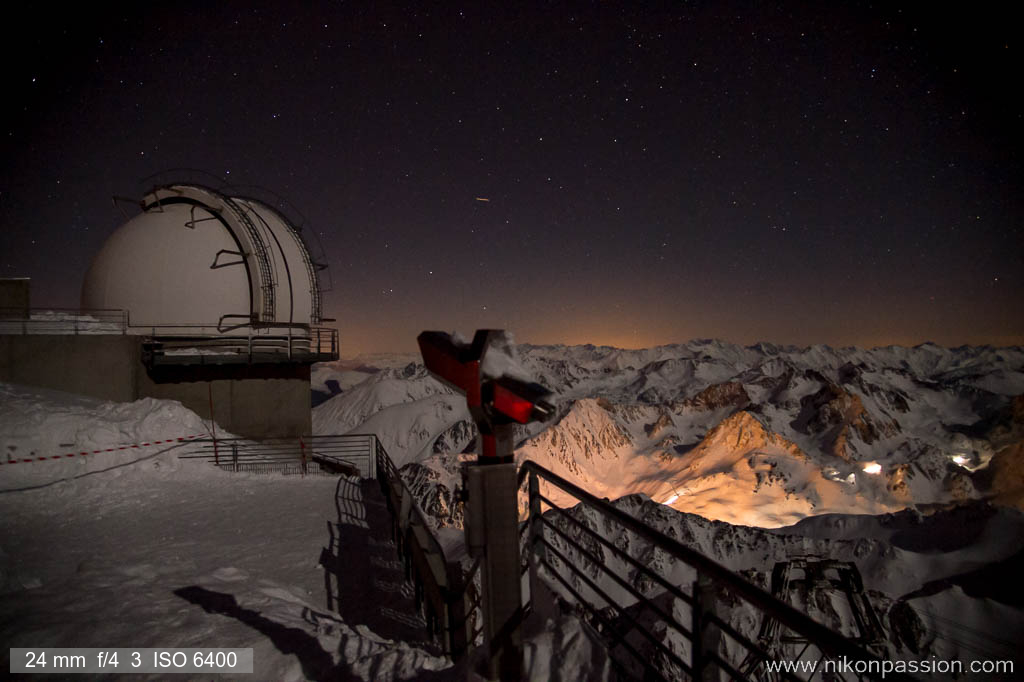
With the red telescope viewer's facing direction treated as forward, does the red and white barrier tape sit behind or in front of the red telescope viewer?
in front

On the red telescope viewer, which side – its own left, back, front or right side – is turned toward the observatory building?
front

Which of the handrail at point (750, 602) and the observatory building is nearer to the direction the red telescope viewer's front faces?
the observatory building

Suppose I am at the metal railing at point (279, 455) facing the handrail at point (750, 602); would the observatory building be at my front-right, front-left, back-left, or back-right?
back-right

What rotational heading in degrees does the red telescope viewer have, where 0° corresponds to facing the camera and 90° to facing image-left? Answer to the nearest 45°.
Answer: approximately 135°
